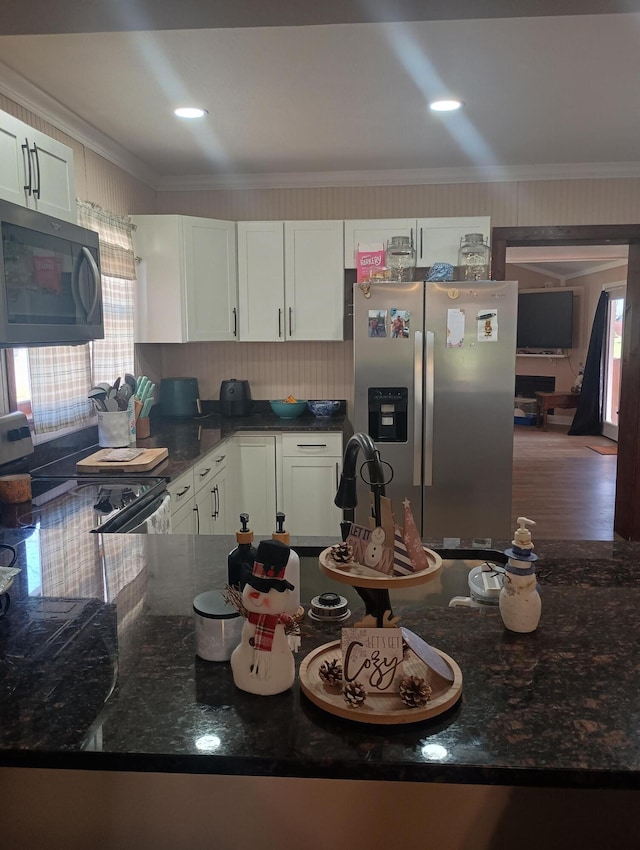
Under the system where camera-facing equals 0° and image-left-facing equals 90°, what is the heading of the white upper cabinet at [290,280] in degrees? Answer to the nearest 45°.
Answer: approximately 0°

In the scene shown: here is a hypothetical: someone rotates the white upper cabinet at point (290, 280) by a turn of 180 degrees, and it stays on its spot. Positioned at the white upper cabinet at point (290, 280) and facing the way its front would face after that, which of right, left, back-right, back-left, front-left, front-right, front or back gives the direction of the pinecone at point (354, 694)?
back

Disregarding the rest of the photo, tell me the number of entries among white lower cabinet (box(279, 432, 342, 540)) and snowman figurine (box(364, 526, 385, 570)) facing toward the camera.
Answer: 2

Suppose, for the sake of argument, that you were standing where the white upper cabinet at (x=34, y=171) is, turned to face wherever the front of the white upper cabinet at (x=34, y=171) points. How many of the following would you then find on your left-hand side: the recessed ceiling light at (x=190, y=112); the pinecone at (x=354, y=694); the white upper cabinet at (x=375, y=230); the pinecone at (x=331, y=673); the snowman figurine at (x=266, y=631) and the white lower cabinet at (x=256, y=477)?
3

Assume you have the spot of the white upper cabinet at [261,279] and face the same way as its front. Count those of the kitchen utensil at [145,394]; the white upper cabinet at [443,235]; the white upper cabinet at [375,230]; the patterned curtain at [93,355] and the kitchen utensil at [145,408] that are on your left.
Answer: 2

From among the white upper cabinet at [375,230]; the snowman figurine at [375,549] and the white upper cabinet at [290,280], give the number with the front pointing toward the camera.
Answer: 3

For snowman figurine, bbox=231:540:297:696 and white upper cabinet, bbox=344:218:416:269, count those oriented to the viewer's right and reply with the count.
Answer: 0

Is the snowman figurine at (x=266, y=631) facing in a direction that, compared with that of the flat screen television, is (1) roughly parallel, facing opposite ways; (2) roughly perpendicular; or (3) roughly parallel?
roughly parallel

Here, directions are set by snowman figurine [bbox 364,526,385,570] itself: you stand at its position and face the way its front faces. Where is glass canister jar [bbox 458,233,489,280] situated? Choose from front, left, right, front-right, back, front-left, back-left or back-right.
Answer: back

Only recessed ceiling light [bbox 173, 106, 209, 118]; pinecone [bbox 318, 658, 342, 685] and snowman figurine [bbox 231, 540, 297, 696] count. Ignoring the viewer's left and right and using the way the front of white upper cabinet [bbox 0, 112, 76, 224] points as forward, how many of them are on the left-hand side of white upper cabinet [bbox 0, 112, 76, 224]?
1

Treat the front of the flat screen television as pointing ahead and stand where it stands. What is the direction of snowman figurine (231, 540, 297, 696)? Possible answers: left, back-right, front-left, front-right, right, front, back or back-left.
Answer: front

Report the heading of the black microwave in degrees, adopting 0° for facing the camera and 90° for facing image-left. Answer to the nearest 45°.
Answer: approximately 315°

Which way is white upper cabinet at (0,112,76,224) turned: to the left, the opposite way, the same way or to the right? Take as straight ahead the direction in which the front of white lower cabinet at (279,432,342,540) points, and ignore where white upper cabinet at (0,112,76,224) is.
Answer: to the left

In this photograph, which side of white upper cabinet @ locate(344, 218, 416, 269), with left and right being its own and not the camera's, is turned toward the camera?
front

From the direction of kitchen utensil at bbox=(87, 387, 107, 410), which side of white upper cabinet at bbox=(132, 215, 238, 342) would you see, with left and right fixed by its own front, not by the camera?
right

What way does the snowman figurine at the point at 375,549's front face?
toward the camera

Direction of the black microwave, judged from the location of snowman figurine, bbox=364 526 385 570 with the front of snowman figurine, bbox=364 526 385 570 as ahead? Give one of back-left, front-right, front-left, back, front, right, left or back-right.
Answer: back-right

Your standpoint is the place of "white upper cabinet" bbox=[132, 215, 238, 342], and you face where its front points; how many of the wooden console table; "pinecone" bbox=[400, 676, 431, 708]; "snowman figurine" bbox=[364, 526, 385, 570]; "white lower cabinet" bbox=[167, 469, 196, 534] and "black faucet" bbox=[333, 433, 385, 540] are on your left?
1

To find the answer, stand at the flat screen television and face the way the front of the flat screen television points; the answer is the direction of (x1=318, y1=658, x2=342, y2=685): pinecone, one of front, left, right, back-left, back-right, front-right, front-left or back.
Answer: front

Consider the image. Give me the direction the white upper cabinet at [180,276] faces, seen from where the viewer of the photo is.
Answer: facing the viewer and to the right of the viewer
